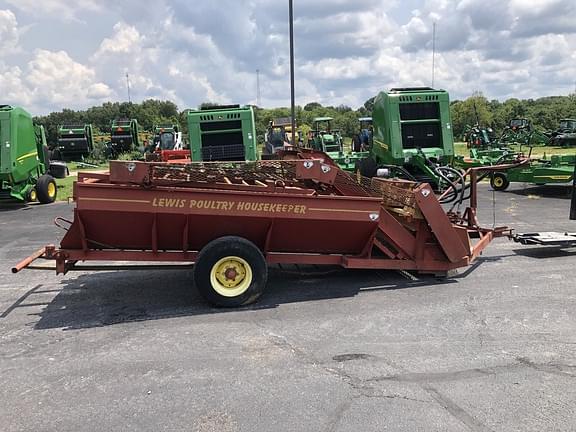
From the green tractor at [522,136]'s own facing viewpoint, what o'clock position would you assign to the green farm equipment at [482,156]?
the green farm equipment at [482,156] is roughly at 3 o'clock from the green tractor at [522,136].

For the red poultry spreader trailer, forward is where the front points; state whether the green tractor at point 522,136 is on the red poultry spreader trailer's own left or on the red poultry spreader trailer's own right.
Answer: on the red poultry spreader trailer's own left

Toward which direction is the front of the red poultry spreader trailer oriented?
to the viewer's right
